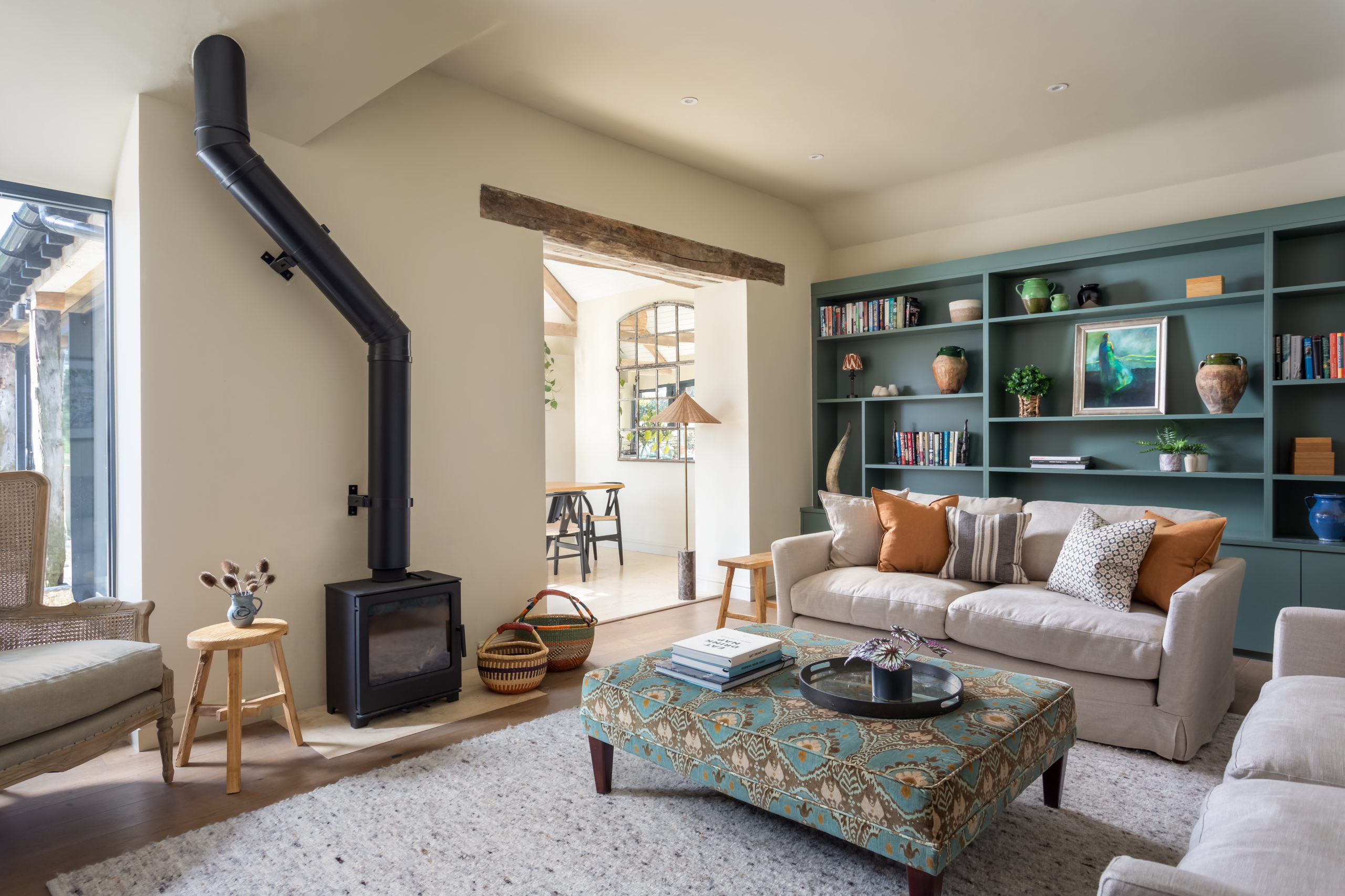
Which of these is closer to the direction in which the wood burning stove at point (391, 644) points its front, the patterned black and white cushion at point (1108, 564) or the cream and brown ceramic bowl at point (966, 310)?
the patterned black and white cushion

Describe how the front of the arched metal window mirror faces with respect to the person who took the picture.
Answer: facing the viewer and to the left of the viewer

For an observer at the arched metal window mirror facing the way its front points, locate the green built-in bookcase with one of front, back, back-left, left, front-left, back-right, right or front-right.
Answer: left

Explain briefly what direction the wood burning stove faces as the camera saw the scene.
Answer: facing the viewer and to the right of the viewer

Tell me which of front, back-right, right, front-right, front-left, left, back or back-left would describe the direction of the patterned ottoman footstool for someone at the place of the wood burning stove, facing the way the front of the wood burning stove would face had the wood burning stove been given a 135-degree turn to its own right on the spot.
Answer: back-left

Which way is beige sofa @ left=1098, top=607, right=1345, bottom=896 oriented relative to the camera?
to the viewer's left

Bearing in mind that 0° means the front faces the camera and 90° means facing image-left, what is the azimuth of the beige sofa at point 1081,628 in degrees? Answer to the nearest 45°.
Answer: approximately 45°

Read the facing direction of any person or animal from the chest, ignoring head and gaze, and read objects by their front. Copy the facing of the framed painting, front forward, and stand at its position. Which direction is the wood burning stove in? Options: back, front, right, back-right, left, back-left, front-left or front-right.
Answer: front

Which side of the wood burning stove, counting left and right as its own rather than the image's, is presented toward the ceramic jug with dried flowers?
right

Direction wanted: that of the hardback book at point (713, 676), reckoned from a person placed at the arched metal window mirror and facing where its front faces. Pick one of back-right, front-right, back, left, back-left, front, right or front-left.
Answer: front-left

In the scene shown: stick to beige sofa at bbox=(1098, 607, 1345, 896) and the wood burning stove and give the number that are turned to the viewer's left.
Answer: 1

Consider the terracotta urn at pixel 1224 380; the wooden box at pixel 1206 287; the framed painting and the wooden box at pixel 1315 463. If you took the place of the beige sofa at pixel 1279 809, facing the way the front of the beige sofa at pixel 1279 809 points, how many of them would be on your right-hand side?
4

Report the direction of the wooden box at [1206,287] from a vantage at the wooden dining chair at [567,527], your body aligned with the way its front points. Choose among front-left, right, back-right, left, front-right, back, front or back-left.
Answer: back
